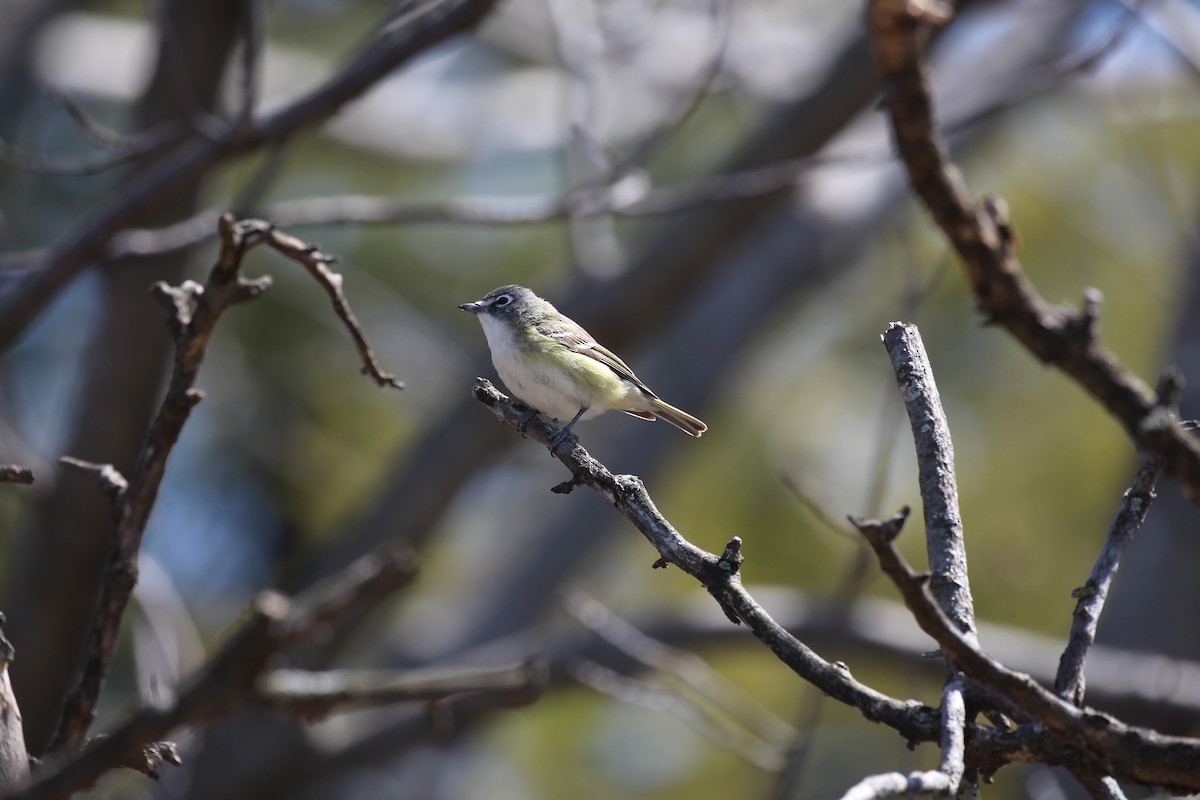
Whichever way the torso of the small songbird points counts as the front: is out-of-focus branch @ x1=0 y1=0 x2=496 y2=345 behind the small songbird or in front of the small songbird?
in front

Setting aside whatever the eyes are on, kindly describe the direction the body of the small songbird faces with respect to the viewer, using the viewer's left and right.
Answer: facing to the left of the viewer

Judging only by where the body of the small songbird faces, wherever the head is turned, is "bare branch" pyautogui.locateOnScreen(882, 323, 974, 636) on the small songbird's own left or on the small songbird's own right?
on the small songbird's own left

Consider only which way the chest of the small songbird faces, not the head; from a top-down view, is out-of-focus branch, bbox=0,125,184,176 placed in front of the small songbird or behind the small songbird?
in front
